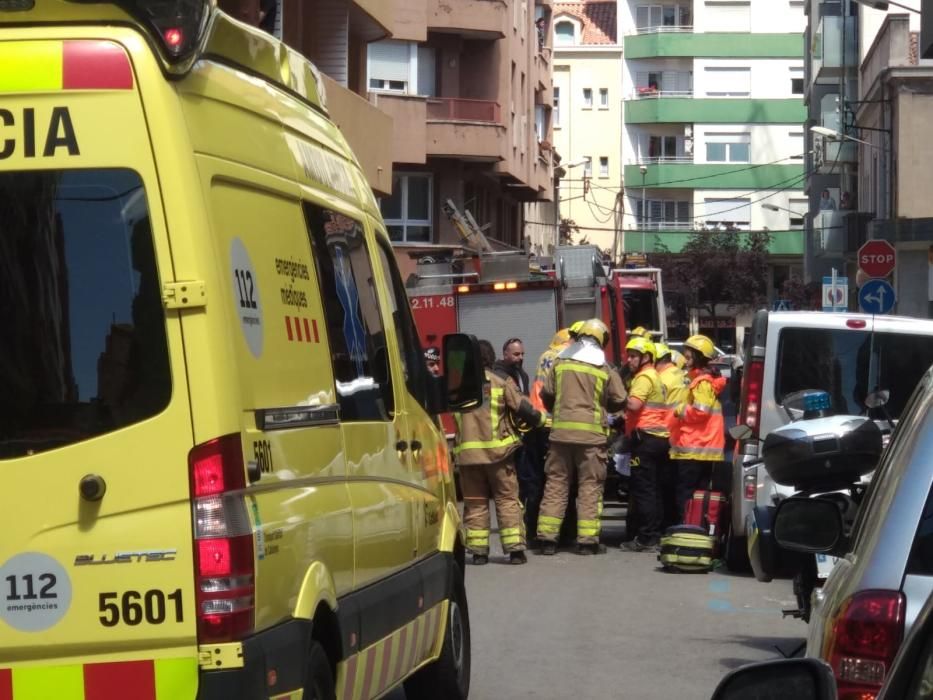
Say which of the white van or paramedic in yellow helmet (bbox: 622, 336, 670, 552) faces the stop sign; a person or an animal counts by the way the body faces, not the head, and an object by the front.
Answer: the white van

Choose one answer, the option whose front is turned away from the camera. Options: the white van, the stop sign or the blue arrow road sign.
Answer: the white van

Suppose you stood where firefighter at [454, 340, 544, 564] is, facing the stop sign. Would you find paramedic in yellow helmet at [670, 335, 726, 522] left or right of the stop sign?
right

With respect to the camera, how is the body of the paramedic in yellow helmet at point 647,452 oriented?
to the viewer's left

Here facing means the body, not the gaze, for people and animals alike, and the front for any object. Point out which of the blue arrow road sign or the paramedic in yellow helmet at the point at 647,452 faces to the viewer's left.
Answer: the paramedic in yellow helmet

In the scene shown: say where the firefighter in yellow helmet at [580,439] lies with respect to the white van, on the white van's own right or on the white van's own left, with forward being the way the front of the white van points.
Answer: on the white van's own left

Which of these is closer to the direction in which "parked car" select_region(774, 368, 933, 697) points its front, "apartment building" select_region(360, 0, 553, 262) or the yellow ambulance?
the apartment building

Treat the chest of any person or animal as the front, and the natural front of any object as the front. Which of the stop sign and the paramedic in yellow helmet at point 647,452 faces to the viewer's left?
the paramedic in yellow helmet

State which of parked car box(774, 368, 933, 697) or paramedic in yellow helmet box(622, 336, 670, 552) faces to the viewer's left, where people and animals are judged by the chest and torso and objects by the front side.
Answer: the paramedic in yellow helmet

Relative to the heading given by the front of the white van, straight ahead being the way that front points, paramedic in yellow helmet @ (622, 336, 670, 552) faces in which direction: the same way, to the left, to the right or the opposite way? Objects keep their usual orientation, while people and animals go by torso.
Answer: to the left

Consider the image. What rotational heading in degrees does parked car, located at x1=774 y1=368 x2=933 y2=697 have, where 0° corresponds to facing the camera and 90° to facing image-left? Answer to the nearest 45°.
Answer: approximately 180°

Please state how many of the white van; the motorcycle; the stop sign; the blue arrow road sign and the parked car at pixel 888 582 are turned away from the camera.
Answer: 3

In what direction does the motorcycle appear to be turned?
away from the camera
